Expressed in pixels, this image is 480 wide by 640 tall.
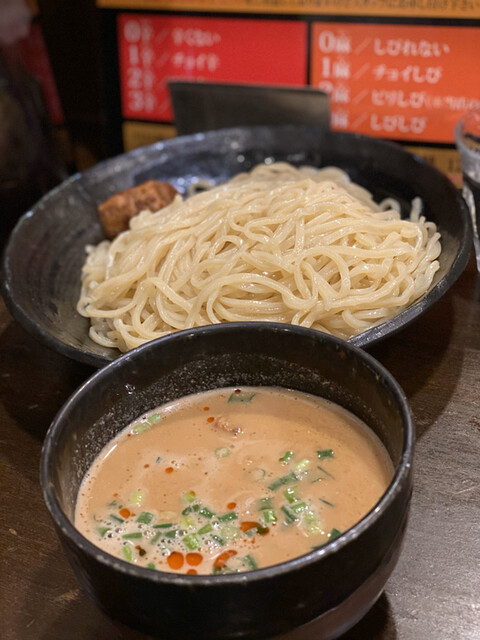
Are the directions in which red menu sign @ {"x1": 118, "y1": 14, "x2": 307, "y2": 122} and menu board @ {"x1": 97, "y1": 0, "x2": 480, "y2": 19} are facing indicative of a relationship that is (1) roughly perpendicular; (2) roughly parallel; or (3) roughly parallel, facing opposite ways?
roughly parallel

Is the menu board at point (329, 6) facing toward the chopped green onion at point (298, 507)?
yes

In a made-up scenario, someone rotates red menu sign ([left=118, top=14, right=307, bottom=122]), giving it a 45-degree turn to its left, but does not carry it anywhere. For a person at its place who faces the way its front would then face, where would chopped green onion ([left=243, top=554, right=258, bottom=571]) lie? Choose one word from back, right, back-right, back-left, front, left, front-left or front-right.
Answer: front-right

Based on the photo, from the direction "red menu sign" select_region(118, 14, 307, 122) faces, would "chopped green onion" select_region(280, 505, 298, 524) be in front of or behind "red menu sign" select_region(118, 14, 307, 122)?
in front

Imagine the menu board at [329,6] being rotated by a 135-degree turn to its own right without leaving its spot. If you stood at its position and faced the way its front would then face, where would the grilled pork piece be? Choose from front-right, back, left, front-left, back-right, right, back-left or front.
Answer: left

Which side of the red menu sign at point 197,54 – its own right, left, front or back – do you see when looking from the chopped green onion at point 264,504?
front

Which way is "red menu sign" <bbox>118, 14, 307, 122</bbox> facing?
toward the camera

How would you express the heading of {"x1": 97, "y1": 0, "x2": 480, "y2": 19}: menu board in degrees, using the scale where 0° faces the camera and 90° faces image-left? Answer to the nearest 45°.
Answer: approximately 0°

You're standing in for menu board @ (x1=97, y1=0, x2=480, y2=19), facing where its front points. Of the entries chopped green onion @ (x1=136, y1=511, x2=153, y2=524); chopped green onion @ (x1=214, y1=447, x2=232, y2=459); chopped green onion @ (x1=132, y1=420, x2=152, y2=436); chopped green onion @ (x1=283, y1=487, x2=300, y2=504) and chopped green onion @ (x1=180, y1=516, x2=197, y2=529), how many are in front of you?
5

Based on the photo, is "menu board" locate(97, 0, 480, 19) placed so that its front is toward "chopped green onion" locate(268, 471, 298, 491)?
yes

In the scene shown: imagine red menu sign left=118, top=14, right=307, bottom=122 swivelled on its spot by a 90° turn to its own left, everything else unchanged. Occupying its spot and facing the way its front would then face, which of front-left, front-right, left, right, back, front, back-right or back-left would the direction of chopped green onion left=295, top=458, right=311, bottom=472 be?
right

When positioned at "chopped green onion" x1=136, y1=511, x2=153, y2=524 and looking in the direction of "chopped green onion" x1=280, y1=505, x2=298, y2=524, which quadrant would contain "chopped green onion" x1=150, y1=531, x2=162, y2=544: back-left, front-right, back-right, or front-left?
front-right

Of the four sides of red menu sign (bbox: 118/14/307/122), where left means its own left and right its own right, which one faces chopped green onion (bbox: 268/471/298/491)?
front

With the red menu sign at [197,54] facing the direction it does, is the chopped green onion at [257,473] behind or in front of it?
in front

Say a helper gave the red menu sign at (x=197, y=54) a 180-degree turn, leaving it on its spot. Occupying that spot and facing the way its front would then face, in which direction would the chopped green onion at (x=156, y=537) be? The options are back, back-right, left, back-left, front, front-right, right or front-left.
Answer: back
